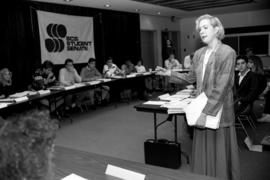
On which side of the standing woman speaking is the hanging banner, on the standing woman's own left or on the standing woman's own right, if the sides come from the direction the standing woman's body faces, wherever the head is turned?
on the standing woman's own right

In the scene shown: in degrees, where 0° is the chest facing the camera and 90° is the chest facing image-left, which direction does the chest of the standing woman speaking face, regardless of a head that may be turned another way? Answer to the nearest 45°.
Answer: approximately 45°

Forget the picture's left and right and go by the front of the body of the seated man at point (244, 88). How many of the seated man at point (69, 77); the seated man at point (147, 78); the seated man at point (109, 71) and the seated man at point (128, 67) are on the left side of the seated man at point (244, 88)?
0

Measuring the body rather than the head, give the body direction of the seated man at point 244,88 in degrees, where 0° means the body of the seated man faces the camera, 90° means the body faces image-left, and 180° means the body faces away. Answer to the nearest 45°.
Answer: approximately 45°

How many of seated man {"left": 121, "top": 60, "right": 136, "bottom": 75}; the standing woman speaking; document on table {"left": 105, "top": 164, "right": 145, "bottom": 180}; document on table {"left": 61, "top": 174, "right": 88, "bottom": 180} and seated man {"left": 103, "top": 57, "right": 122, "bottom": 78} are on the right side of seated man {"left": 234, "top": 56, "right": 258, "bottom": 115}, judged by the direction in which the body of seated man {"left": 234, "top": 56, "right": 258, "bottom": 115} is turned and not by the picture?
2

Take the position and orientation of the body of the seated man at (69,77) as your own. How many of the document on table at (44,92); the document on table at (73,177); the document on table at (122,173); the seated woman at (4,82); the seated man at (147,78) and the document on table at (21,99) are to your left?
1

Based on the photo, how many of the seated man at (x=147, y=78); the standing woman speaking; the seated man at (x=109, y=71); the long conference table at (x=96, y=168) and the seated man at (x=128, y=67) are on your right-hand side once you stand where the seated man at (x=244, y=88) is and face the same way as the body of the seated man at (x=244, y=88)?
3

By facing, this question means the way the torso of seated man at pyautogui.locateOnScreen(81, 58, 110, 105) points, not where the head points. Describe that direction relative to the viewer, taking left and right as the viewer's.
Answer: facing the viewer and to the right of the viewer

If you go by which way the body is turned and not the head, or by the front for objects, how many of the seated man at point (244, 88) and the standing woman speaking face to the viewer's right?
0

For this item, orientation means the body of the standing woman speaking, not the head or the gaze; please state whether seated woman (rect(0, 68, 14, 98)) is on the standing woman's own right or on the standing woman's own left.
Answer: on the standing woman's own right

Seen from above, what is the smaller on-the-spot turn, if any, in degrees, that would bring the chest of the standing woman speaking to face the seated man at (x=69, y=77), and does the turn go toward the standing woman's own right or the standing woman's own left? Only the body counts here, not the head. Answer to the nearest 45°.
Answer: approximately 90° to the standing woman's own right

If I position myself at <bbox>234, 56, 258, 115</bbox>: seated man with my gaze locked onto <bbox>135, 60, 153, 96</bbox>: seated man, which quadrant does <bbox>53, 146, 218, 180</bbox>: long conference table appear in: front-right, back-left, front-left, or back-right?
back-left

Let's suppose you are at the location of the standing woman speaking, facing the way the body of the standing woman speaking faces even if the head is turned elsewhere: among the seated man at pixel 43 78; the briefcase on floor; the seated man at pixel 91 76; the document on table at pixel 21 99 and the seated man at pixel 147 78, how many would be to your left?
0

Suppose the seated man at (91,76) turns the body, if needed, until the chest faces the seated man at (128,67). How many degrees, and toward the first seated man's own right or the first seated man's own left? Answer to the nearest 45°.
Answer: approximately 90° to the first seated man's own left

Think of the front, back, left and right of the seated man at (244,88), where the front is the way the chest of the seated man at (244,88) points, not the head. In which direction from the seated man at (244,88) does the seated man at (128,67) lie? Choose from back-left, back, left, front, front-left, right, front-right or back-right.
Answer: right

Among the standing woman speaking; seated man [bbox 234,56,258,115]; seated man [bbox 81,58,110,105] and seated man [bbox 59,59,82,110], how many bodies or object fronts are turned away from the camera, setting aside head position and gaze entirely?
0

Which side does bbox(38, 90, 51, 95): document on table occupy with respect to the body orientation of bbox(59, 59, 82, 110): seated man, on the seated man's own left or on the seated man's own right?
on the seated man's own right

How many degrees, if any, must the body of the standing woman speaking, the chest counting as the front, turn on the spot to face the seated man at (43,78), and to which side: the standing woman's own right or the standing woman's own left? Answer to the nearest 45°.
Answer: approximately 90° to the standing woman's own right

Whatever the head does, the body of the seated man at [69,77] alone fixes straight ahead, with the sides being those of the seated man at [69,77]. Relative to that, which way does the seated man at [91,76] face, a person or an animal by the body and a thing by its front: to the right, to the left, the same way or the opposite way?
the same way
